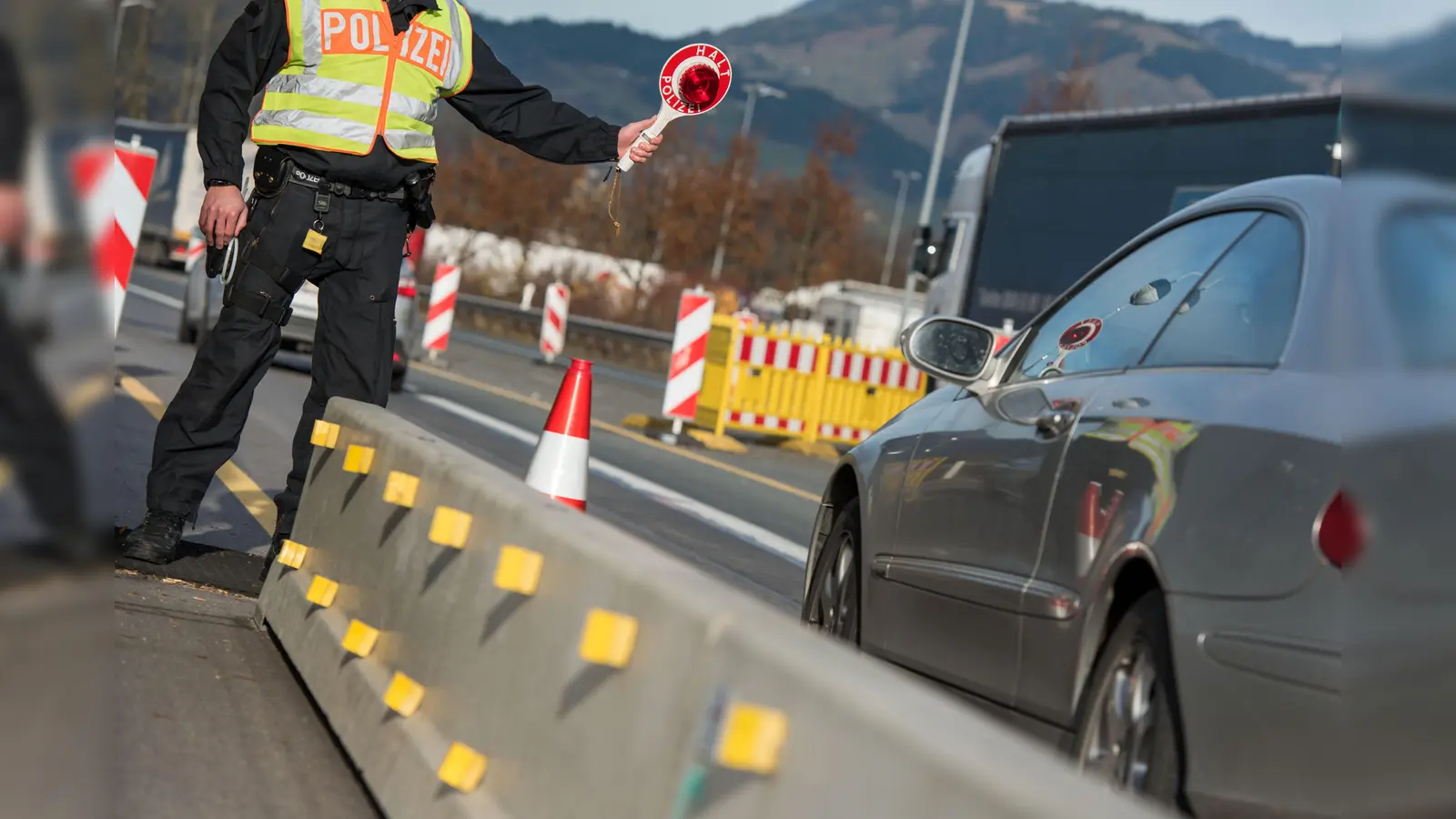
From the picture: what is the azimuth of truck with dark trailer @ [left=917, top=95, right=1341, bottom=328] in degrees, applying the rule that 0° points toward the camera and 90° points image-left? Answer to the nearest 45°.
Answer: approximately 135°

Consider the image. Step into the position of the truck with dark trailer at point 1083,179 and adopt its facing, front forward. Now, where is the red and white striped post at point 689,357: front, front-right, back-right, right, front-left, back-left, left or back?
left

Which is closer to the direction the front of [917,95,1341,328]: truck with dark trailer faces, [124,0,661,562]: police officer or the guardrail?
the guardrail

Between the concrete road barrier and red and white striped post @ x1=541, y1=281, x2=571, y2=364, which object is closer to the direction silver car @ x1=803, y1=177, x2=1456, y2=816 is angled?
the red and white striped post

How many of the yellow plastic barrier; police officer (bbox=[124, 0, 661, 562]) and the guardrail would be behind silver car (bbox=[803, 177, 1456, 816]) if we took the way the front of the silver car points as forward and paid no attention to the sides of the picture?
0

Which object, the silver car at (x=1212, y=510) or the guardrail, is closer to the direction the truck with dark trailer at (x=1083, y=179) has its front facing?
the guardrail

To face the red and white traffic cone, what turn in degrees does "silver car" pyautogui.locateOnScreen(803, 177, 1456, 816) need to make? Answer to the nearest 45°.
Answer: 0° — it already faces it

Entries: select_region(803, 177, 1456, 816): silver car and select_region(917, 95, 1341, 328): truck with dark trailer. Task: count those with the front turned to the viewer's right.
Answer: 0

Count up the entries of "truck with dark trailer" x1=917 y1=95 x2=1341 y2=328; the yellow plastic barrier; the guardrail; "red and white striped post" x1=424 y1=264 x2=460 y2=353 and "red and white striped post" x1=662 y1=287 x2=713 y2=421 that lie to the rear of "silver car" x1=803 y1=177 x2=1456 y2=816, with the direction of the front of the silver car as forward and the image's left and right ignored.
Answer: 0

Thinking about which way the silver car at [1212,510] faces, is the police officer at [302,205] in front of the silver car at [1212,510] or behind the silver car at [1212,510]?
in front

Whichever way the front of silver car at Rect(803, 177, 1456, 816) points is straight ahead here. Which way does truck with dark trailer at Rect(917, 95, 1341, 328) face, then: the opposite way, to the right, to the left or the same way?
the same way

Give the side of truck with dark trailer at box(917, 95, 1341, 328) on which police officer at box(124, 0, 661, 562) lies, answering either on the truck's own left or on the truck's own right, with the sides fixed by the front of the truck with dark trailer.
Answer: on the truck's own left

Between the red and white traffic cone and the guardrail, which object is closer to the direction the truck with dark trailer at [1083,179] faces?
the guardrail

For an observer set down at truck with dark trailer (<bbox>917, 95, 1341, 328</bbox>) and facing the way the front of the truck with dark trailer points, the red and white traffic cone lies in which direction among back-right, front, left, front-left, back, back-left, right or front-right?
back-left

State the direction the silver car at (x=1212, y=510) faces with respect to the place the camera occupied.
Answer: facing away from the viewer and to the left of the viewer

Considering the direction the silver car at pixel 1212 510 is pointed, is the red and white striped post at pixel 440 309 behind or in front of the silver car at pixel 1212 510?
in front
